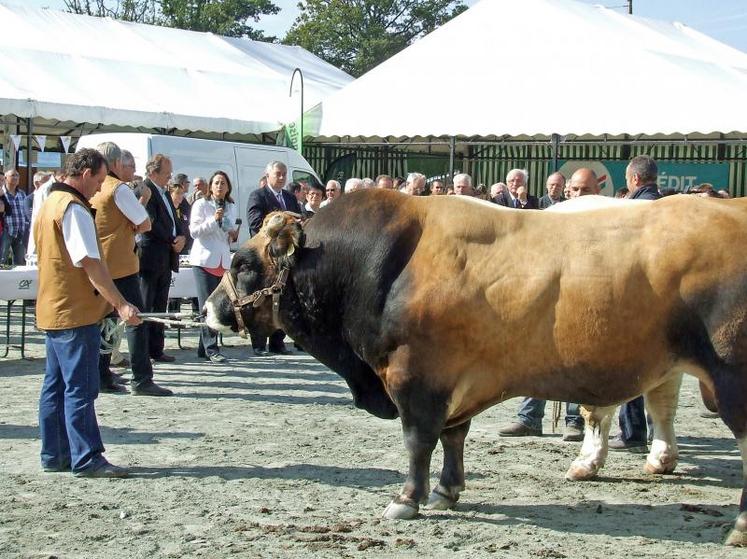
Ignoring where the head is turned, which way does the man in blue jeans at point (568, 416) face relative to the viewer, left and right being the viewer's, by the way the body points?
facing the viewer and to the left of the viewer

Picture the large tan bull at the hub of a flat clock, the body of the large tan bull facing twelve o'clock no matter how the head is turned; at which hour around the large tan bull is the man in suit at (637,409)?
The man in suit is roughly at 4 o'clock from the large tan bull.

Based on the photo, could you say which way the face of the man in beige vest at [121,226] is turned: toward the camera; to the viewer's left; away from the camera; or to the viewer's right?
to the viewer's right

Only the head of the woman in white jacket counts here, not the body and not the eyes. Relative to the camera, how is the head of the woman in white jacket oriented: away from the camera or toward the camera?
toward the camera

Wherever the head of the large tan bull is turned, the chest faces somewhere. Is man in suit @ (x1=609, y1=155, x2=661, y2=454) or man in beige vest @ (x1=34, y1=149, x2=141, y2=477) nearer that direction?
the man in beige vest

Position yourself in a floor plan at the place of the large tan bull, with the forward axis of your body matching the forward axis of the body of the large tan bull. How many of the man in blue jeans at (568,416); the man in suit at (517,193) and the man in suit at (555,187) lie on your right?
3

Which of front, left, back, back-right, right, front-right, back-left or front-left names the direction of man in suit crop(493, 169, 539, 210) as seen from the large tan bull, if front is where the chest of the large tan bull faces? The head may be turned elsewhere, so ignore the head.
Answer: right

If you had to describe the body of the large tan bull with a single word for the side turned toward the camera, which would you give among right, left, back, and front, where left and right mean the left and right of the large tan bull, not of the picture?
left

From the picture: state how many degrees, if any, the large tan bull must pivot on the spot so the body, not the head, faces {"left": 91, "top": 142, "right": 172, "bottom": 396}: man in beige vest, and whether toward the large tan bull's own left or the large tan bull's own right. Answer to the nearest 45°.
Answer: approximately 45° to the large tan bull's own right

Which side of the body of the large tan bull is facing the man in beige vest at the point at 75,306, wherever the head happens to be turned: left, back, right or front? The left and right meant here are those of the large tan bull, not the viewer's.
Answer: front

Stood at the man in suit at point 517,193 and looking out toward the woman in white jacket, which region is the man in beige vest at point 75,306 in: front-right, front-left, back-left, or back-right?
front-left

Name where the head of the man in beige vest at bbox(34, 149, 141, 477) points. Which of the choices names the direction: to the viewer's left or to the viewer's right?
to the viewer's right

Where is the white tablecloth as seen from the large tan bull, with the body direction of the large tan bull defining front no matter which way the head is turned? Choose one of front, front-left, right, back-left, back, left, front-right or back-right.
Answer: front-right

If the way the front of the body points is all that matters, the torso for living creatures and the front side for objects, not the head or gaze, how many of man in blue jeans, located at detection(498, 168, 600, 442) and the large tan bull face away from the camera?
0

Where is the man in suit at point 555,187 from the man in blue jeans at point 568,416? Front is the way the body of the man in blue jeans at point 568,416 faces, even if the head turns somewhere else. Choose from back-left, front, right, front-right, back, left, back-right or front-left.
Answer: back-right

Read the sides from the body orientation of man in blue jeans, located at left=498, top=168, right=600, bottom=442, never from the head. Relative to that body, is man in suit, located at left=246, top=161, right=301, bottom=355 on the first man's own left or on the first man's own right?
on the first man's own right

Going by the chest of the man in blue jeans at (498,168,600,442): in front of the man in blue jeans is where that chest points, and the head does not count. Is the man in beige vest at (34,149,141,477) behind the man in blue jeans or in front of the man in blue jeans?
in front

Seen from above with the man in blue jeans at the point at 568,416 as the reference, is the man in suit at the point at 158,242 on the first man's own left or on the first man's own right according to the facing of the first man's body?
on the first man's own right
